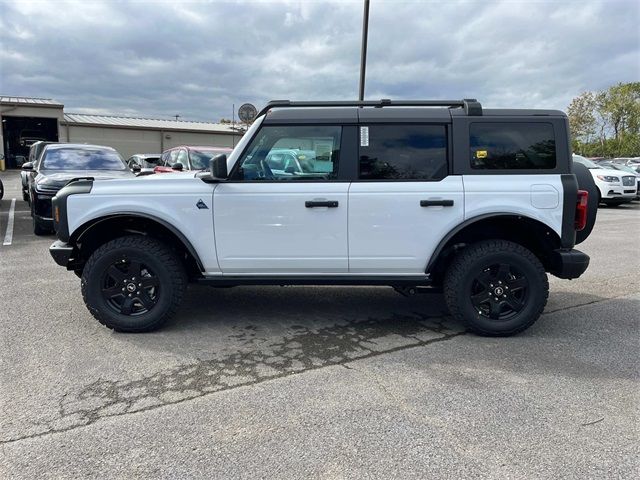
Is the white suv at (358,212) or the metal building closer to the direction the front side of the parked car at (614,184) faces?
the white suv

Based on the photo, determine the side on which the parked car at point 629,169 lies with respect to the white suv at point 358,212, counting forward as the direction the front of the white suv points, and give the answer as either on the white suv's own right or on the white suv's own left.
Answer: on the white suv's own right

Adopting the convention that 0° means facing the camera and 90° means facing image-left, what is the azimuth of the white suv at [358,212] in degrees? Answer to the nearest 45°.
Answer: approximately 90°

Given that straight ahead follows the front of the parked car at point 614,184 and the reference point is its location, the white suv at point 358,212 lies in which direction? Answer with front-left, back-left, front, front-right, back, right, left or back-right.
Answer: front-right

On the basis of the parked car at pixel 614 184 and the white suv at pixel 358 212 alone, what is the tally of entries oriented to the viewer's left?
1

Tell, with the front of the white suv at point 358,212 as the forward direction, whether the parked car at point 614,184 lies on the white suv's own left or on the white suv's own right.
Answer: on the white suv's own right

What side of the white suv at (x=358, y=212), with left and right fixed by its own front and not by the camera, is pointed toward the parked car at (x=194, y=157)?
right

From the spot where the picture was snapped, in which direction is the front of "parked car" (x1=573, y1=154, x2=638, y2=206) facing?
facing the viewer and to the right of the viewer

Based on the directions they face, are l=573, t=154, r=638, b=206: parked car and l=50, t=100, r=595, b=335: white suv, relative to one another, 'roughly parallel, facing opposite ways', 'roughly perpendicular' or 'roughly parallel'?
roughly perpendicular

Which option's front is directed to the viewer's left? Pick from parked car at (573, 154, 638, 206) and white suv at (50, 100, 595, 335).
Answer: the white suv
